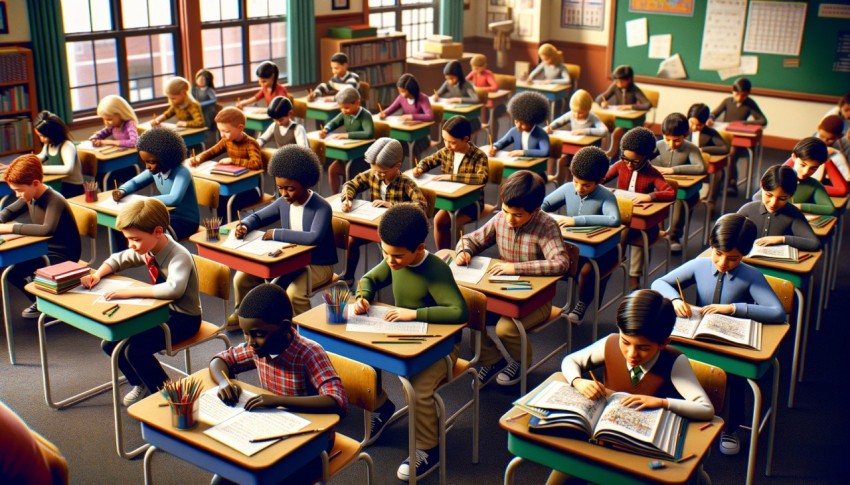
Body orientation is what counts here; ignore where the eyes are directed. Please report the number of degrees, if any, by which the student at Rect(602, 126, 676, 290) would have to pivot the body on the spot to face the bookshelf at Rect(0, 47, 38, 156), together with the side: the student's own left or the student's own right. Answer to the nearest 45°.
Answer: approximately 45° to the student's own right

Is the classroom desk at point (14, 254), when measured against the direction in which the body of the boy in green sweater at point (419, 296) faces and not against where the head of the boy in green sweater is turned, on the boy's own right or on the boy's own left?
on the boy's own right

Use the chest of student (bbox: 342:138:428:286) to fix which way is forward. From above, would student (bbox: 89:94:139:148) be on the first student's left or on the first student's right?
on the first student's right

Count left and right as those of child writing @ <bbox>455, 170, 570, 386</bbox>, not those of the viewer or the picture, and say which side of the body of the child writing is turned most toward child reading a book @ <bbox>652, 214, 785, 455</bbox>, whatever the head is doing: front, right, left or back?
left

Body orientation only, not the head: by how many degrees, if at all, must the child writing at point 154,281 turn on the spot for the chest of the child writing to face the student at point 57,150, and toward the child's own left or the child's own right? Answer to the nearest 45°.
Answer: approximately 135° to the child's own right

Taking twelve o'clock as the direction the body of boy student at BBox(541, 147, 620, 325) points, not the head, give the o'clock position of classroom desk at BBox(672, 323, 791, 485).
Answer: The classroom desk is roughly at 10 o'clock from the boy student.

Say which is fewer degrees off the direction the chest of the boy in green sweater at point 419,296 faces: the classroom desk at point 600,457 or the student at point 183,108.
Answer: the classroom desk

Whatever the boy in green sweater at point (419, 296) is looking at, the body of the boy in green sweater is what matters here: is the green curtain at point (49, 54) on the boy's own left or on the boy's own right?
on the boy's own right
